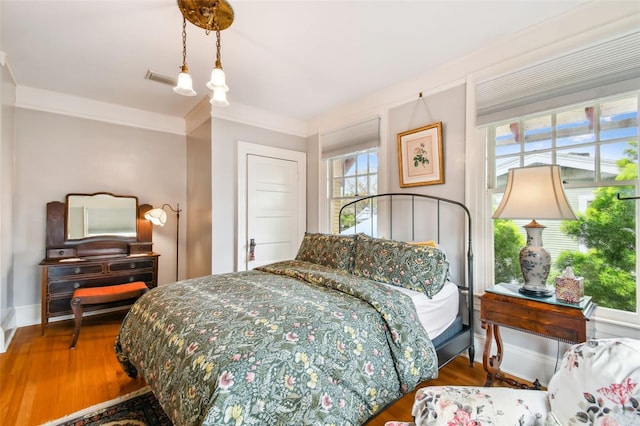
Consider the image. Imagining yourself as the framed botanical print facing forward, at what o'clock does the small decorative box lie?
The small decorative box is roughly at 9 o'clock from the framed botanical print.

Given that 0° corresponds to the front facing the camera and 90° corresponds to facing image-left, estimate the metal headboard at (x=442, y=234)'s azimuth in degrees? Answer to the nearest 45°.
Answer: approximately 45°

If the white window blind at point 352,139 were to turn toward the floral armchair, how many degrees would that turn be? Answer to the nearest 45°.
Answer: approximately 45° to its left

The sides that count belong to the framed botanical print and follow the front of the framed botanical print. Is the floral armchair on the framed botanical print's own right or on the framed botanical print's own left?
on the framed botanical print's own left

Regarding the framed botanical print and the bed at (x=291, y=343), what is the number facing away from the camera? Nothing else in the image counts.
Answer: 0

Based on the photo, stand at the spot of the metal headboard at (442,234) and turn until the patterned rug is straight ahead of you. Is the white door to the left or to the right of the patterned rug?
right

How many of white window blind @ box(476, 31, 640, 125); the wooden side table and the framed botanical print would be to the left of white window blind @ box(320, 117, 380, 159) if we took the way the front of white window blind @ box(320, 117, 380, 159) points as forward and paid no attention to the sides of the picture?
3

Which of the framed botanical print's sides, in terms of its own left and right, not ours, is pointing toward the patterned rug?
front

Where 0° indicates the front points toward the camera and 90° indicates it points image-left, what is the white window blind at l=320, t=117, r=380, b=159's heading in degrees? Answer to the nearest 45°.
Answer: approximately 45°

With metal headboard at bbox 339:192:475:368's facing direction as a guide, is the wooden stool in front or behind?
in front

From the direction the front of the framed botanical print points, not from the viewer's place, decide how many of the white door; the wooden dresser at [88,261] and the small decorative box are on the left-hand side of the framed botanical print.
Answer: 1

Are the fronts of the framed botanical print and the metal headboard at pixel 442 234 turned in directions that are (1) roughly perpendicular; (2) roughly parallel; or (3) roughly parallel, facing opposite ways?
roughly parallel

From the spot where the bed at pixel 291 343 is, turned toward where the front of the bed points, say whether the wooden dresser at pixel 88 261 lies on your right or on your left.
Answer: on your right

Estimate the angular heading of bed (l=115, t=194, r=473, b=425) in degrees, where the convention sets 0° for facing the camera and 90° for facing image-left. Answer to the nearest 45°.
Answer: approximately 45°

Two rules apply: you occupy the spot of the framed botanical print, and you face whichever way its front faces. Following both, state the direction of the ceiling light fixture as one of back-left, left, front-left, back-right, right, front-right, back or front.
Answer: front

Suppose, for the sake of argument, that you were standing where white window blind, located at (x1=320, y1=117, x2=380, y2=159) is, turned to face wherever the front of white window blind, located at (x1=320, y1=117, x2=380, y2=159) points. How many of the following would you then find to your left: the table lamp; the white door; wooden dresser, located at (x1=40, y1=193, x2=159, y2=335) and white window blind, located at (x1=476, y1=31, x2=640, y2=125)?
2

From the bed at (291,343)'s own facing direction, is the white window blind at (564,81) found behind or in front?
behind
